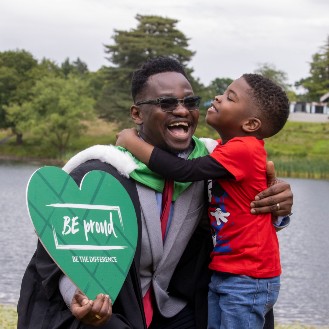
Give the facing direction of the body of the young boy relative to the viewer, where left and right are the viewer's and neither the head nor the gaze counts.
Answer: facing to the left of the viewer

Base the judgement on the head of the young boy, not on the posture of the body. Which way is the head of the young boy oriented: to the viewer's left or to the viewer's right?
to the viewer's left
